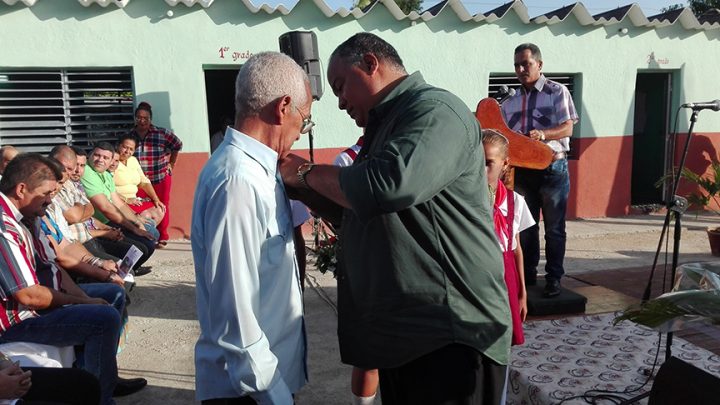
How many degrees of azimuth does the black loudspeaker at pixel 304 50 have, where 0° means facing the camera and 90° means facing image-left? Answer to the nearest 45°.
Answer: approximately 45°

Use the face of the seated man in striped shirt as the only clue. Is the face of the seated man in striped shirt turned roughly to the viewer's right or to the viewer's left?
to the viewer's right

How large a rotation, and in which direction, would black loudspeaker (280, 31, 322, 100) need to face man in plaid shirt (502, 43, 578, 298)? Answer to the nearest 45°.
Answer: approximately 135° to its left

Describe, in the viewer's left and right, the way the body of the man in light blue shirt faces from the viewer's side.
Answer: facing to the right of the viewer

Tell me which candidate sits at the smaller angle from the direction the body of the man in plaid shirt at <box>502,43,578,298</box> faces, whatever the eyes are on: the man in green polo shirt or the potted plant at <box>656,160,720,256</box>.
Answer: the man in green polo shirt

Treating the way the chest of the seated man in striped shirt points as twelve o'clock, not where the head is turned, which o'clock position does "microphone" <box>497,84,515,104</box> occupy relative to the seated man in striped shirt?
The microphone is roughly at 12 o'clock from the seated man in striped shirt.

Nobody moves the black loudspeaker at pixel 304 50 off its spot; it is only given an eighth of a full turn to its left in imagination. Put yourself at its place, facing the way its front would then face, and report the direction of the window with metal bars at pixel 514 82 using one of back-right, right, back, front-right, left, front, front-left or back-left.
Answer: back-left

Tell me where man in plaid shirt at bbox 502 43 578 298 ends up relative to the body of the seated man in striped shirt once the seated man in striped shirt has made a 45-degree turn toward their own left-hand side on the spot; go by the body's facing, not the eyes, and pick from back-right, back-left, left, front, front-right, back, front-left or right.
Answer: front-right

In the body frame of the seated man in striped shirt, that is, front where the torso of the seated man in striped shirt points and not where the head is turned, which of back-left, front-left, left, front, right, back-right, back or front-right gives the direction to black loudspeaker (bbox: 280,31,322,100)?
front-left

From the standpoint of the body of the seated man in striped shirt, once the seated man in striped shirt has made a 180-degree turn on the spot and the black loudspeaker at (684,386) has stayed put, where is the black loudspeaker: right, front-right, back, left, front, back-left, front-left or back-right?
back-left

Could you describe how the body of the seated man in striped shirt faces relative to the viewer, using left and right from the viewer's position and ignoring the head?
facing to the right of the viewer

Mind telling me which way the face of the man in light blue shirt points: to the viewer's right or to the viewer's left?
to the viewer's right

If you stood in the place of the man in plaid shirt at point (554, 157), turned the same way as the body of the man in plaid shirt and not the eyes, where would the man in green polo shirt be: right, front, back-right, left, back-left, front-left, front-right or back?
front-right
